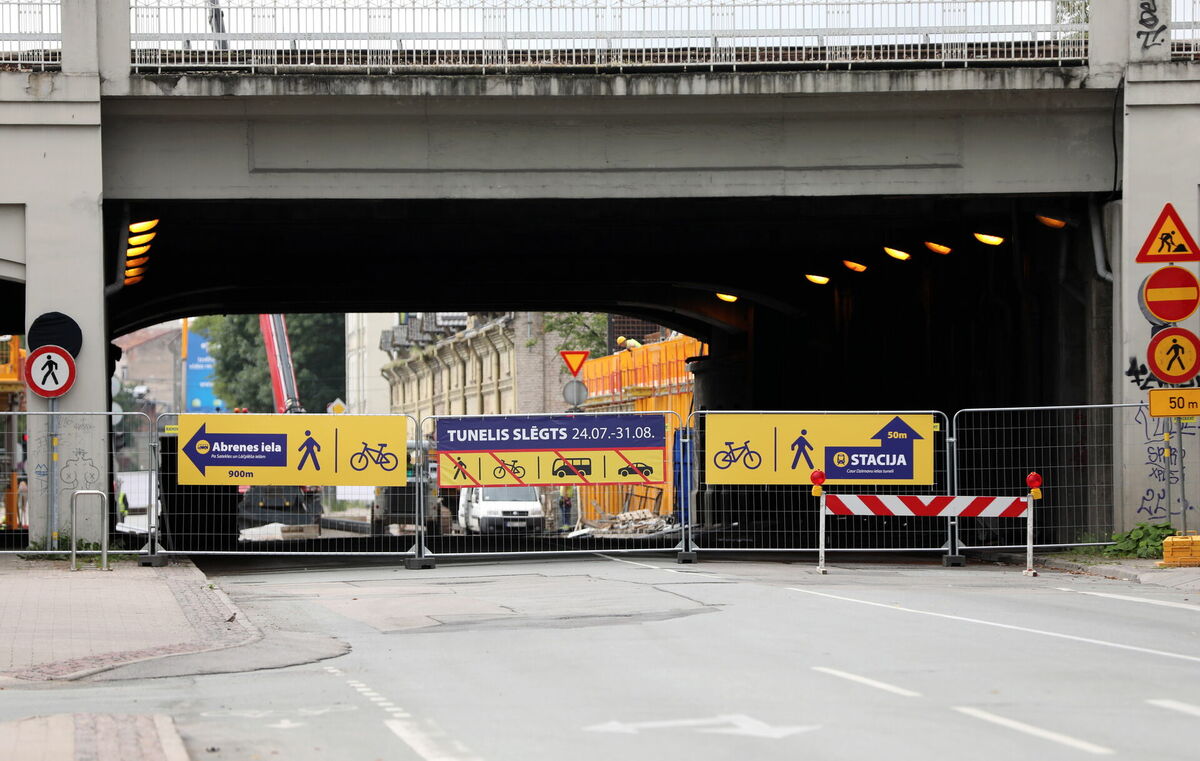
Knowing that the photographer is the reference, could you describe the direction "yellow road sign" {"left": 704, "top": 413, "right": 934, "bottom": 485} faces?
facing the viewer

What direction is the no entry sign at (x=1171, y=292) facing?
toward the camera

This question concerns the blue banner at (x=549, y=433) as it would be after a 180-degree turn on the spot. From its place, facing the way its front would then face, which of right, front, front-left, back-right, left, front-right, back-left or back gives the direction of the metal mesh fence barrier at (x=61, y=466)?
left

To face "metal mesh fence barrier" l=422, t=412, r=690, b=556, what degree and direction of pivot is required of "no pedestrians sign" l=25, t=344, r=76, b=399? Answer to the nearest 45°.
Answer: approximately 90° to its left

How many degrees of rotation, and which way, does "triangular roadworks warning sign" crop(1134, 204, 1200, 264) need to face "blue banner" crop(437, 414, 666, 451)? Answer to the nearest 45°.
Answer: approximately 90° to its right

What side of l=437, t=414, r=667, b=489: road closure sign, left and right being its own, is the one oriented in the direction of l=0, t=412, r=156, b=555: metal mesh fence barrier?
right

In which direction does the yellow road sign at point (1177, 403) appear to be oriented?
toward the camera

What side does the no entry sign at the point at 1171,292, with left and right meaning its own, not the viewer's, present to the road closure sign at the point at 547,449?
right

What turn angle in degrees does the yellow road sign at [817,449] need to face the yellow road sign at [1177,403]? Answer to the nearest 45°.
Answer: approximately 45° to its left
